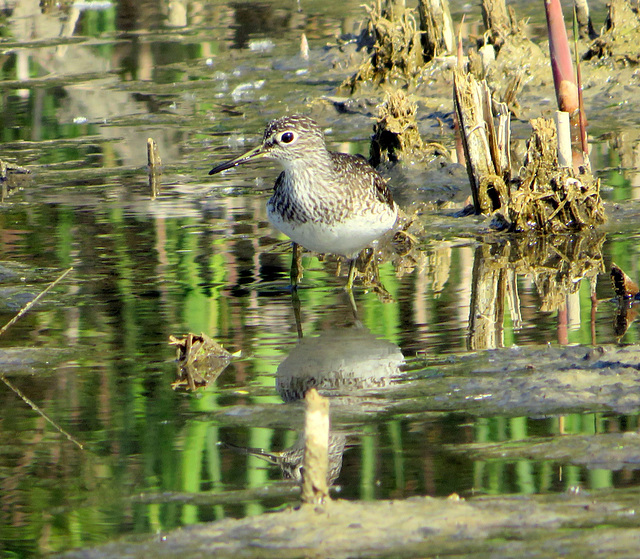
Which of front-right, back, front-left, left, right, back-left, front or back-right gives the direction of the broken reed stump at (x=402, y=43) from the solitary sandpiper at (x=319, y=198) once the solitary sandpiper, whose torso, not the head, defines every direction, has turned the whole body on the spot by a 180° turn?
front-left

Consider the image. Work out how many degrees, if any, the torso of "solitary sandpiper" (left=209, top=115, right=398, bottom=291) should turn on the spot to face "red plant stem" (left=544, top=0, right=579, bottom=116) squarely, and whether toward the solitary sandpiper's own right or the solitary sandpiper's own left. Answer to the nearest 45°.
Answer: approximately 180°

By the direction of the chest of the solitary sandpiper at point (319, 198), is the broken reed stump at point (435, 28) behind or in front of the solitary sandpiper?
behind

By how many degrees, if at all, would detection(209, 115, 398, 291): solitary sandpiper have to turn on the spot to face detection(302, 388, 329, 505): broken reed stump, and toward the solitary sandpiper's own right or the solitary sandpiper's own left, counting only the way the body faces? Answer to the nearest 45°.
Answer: approximately 45° to the solitary sandpiper's own left

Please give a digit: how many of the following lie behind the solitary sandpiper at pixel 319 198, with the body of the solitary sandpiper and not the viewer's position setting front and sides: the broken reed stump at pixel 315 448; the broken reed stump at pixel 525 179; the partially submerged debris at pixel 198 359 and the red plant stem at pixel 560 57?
2

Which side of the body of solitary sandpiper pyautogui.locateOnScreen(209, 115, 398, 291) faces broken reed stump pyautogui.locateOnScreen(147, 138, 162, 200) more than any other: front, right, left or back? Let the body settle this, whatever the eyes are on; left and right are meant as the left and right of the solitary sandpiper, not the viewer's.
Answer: right

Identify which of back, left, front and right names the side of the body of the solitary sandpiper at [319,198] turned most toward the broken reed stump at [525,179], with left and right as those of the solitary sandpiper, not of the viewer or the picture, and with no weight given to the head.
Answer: back

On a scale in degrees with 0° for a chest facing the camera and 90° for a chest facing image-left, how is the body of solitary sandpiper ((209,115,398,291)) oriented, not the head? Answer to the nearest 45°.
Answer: approximately 45°

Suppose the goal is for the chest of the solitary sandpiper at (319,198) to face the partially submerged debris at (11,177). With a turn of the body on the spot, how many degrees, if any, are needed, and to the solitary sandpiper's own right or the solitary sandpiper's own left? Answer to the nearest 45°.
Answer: approximately 90° to the solitary sandpiper's own right

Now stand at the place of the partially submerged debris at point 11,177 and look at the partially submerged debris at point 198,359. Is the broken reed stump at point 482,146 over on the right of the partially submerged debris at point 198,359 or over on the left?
left

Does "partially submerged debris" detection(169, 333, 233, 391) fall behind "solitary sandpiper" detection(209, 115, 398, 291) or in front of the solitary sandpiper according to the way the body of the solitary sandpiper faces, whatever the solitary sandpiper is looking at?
in front
